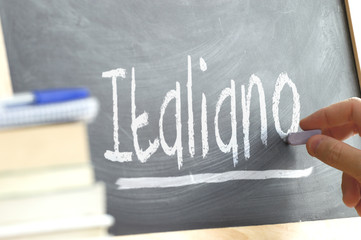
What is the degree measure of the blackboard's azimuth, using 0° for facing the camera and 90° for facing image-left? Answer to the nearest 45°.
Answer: approximately 0°
